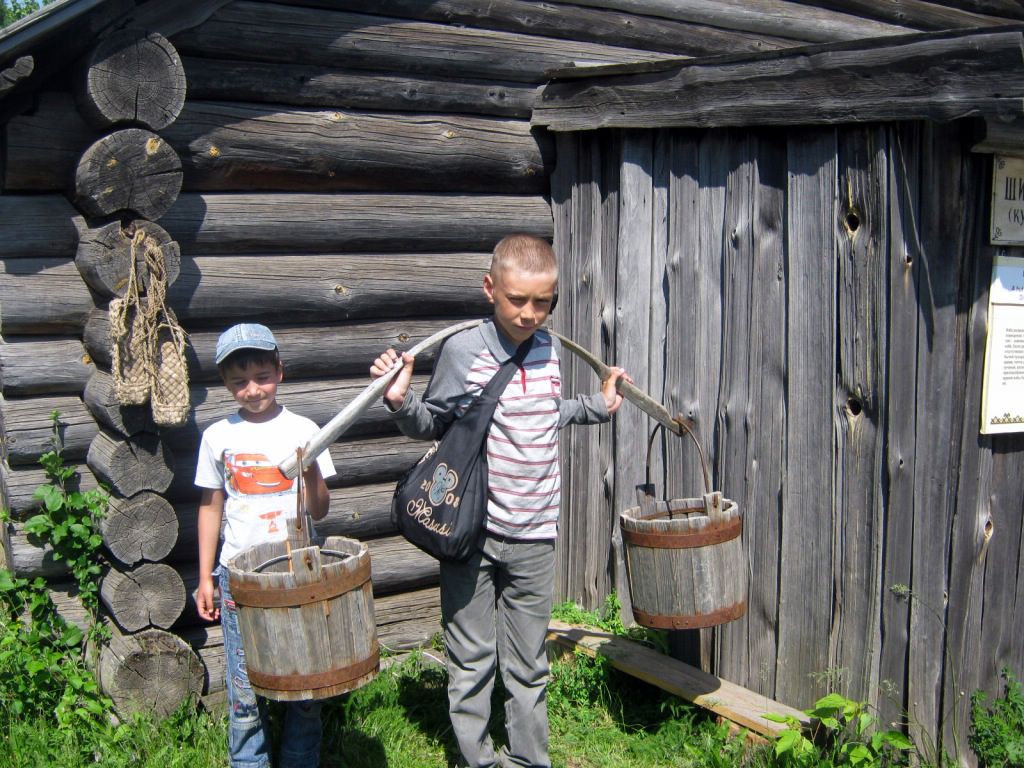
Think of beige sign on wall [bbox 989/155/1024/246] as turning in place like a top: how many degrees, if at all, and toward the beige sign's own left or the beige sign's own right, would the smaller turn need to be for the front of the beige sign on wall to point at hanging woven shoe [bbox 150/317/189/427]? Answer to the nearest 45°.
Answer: approximately 90° to the beige sign's own right

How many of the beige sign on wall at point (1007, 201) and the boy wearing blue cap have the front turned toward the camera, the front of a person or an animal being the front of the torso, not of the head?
2

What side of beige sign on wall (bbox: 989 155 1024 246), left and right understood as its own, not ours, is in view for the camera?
front

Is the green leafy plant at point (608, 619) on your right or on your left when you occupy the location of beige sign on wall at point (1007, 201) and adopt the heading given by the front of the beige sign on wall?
on your right

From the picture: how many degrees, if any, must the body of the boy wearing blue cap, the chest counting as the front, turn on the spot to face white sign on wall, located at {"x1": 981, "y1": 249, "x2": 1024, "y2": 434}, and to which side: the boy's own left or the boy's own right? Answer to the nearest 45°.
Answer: approximately 90° to the boy's own left

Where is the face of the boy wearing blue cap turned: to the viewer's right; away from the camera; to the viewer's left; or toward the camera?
toward the camera

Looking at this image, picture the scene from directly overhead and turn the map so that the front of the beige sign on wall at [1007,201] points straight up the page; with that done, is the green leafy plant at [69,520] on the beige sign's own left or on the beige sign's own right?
on the beige sign's own right

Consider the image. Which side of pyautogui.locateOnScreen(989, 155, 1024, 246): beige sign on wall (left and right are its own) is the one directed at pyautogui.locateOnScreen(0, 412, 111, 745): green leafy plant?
right

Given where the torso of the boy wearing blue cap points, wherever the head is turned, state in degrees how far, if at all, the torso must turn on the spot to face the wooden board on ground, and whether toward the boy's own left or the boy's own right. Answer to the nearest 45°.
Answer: approximately 90° to the boy's own left

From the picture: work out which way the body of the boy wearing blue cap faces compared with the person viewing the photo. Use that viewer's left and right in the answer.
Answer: facing the viewer
